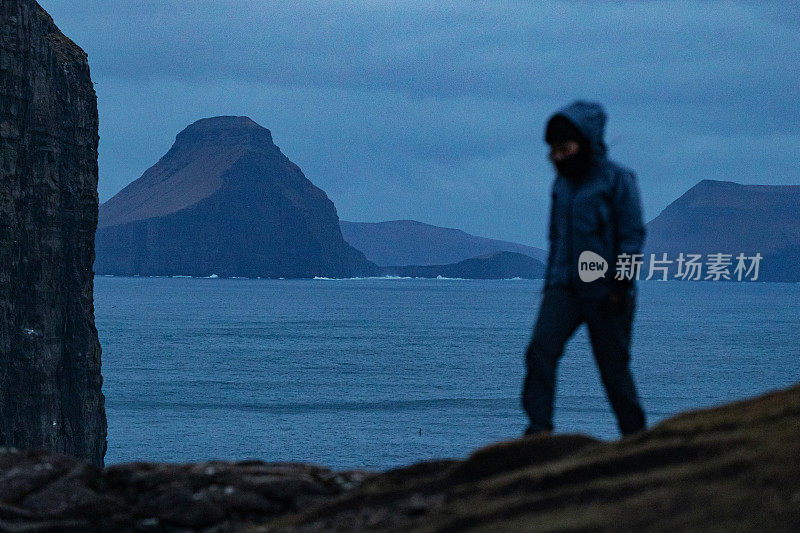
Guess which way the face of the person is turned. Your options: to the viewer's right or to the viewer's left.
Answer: to the viewer's left

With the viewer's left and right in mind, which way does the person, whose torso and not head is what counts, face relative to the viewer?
facing the viewer and to the left of the viewer

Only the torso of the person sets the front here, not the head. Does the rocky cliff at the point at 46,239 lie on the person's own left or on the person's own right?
on the person's own right
